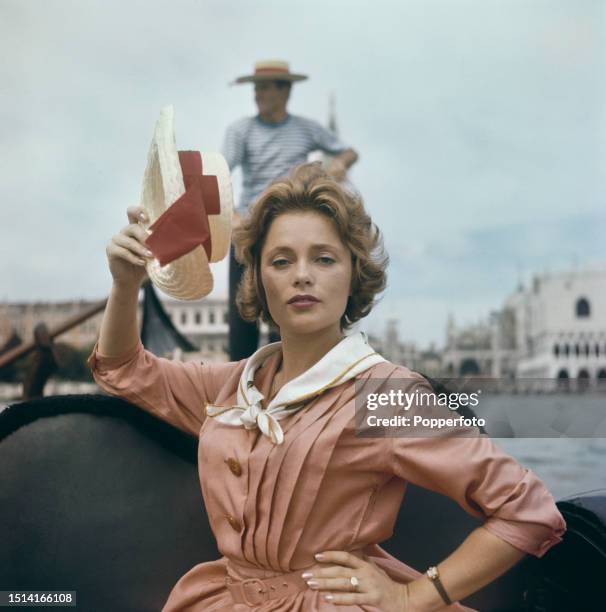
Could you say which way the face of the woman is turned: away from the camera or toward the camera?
toward the camera

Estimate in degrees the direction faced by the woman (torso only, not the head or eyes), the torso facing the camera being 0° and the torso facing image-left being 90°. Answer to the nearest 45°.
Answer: approximately 45°

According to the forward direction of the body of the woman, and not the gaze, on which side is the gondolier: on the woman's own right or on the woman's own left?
on the woman's own right
